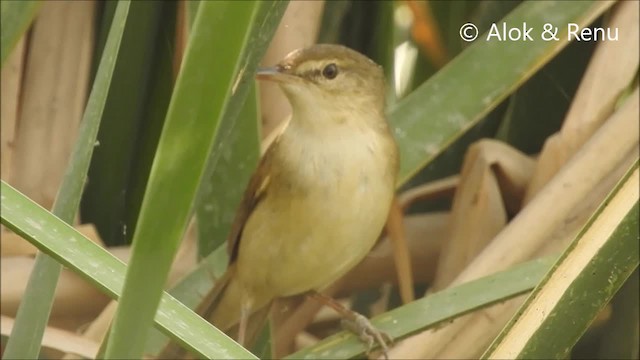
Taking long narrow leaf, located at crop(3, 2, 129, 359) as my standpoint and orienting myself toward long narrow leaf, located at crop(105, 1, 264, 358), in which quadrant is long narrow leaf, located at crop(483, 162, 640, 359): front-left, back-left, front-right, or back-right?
front-left

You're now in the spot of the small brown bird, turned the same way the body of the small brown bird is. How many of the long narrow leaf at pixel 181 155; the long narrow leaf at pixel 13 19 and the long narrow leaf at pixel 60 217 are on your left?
0

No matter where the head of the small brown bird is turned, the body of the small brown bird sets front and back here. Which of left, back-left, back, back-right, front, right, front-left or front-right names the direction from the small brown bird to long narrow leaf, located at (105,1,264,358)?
front-right

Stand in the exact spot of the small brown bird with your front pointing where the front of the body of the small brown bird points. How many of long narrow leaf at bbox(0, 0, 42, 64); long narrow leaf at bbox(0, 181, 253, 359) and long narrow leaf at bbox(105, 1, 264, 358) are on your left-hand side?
0

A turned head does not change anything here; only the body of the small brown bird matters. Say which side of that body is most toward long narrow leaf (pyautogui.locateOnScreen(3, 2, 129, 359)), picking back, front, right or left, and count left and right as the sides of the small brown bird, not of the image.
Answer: right

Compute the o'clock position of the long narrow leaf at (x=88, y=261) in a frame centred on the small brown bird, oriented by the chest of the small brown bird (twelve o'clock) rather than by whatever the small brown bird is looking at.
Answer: The long narrow leaf is roughly at 2 o'clock from the small brown bird.

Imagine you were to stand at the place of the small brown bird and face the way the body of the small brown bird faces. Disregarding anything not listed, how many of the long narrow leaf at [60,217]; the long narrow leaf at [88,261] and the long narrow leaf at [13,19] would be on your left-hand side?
0
